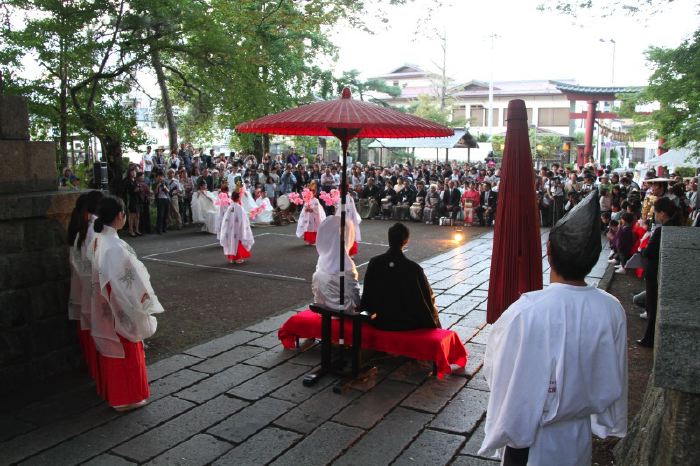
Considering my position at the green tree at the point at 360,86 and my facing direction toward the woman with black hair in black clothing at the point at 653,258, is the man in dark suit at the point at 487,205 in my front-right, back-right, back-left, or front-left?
front-left

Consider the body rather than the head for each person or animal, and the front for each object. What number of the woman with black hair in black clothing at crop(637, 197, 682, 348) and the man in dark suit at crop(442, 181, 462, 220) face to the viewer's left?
1

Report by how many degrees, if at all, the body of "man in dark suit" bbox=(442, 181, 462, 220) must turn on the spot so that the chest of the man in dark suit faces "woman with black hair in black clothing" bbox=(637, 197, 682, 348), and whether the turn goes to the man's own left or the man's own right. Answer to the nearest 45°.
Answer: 0° — they already face them

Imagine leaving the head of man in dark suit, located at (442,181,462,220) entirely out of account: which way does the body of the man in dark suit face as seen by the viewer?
toward the camera

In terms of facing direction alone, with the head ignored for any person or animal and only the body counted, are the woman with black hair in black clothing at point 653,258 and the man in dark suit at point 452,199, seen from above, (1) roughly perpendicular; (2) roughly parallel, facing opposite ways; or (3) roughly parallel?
roughly perpendicular

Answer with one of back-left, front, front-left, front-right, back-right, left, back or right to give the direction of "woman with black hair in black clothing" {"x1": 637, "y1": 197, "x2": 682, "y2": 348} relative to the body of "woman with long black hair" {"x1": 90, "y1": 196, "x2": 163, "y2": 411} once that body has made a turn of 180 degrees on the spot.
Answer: back-left

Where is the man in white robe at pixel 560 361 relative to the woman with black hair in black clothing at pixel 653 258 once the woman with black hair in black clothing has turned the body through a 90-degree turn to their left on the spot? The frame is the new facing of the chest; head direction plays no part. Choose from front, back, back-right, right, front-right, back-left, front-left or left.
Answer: front

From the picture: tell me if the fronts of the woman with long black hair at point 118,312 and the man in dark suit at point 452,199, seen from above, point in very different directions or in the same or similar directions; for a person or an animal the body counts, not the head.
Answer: very different directions

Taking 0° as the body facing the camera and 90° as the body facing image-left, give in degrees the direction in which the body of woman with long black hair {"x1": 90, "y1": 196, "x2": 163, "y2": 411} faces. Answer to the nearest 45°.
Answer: approximately 225°

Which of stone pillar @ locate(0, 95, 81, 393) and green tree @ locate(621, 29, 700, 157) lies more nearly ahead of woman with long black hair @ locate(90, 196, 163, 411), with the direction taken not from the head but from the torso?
the green tree

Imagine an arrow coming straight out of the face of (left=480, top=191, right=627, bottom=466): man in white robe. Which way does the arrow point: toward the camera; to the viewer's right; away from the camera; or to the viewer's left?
away from the camera

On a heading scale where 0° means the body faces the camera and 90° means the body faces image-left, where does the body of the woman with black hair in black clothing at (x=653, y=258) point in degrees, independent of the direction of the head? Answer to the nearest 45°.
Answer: approximately 90°

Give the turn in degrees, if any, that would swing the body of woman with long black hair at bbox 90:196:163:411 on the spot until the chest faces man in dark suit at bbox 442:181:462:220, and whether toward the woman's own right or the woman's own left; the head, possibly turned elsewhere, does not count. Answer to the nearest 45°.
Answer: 0° — they already face them

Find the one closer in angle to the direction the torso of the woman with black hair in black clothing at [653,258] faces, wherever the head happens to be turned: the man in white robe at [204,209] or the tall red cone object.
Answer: the man in white robe

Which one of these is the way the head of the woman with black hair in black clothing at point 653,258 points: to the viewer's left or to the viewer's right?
to the viewer's left

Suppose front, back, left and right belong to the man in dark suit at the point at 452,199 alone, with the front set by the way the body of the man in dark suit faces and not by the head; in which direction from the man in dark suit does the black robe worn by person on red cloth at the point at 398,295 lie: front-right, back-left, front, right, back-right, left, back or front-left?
front

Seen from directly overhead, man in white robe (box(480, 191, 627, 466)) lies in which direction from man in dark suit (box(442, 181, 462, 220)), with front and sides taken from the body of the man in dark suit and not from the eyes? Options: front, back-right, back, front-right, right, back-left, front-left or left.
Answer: front

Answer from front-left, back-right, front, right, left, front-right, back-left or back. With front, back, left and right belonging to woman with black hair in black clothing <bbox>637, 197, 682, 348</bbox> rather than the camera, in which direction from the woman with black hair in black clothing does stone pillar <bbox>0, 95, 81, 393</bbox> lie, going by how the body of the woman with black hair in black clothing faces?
front-left
